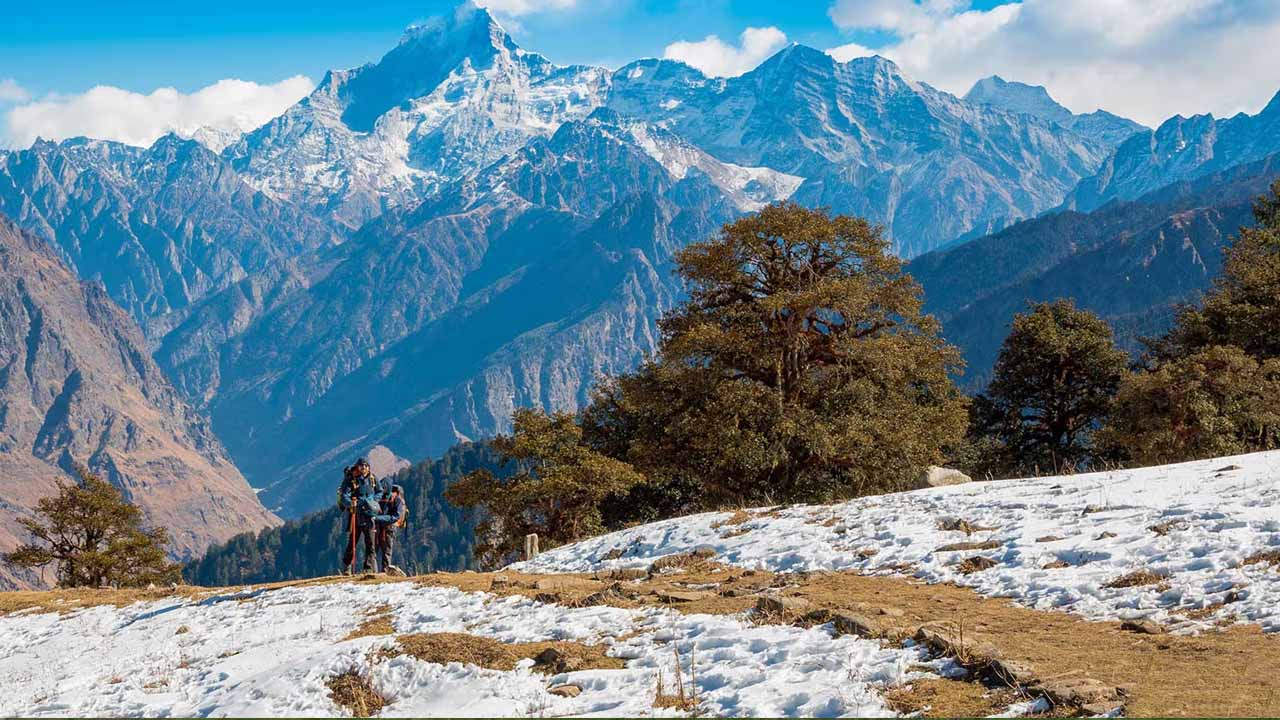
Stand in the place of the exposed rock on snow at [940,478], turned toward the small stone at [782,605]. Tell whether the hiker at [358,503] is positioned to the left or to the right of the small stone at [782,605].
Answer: right

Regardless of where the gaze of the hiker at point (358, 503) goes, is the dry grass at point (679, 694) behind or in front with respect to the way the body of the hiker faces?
in front

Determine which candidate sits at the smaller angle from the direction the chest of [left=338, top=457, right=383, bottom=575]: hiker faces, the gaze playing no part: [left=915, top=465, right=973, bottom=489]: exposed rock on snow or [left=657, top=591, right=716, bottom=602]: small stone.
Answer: the small stone

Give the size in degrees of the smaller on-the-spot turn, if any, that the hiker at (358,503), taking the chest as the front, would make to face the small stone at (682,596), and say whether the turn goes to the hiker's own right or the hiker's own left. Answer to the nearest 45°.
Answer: approximately 45° to the hiker's own left

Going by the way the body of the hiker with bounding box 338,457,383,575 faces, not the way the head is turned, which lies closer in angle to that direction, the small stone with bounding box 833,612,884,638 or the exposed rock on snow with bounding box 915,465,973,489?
the small stone

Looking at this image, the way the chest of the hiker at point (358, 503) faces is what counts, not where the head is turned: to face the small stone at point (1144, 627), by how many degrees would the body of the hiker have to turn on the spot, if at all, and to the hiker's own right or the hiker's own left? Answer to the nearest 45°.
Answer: approximately 45° to the hiker's own left

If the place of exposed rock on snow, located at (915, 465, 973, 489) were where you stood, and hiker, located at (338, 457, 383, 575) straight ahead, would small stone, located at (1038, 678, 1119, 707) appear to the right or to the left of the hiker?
left

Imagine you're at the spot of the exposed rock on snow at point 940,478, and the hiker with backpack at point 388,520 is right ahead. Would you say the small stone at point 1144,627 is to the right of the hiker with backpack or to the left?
left

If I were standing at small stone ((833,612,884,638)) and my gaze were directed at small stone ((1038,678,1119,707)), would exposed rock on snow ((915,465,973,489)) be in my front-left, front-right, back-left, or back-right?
back-left

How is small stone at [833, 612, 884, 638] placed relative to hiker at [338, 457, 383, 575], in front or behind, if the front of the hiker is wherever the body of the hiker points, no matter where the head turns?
in front

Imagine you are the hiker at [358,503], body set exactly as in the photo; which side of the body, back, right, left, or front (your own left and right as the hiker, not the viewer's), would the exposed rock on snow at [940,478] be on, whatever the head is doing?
left

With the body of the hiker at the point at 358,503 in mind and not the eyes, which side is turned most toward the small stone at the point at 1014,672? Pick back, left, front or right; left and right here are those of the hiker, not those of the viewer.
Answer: front

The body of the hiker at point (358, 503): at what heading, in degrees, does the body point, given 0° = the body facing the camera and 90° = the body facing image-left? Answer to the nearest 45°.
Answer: approximately 0°

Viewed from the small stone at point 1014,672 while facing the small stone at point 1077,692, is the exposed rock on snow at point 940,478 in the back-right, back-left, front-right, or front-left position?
back-left
